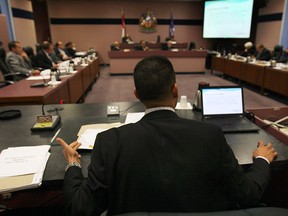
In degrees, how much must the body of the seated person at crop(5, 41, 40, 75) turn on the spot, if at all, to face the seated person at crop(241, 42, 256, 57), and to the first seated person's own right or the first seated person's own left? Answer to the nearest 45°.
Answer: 0° — they already face them

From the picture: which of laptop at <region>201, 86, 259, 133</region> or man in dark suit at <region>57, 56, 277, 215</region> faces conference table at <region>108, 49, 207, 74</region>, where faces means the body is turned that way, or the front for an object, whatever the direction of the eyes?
the man in dark suit

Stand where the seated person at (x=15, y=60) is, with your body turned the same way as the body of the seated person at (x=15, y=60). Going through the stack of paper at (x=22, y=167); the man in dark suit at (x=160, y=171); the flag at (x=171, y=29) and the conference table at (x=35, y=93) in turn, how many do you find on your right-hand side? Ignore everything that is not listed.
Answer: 3

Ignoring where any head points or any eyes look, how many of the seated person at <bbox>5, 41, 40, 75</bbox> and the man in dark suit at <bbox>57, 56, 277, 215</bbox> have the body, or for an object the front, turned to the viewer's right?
1

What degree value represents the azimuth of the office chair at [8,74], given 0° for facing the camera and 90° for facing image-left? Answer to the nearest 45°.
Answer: approximately 270°

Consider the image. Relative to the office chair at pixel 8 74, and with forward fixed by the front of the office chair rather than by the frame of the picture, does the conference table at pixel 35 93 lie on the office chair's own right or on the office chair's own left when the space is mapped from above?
on the office chair's own right

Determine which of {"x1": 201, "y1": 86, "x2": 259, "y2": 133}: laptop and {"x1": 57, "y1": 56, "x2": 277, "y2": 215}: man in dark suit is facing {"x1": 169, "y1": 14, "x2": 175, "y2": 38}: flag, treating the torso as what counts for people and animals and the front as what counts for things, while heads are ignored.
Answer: the man in dark suit

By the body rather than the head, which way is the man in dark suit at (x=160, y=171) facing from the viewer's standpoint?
away from the camera

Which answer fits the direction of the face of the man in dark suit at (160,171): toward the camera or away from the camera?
away from the camera

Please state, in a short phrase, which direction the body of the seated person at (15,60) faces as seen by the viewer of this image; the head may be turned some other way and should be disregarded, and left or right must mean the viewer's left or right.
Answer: facing to the right of the viewer

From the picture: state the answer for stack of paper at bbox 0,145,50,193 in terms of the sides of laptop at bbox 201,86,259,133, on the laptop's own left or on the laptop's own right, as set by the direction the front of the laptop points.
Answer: on the laptop's own right

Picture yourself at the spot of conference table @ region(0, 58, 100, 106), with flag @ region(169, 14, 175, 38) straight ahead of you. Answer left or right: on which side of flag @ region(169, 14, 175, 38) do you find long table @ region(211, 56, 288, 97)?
right

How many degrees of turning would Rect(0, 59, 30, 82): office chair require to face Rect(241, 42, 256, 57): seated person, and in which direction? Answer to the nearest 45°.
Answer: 0° — it already faces them
